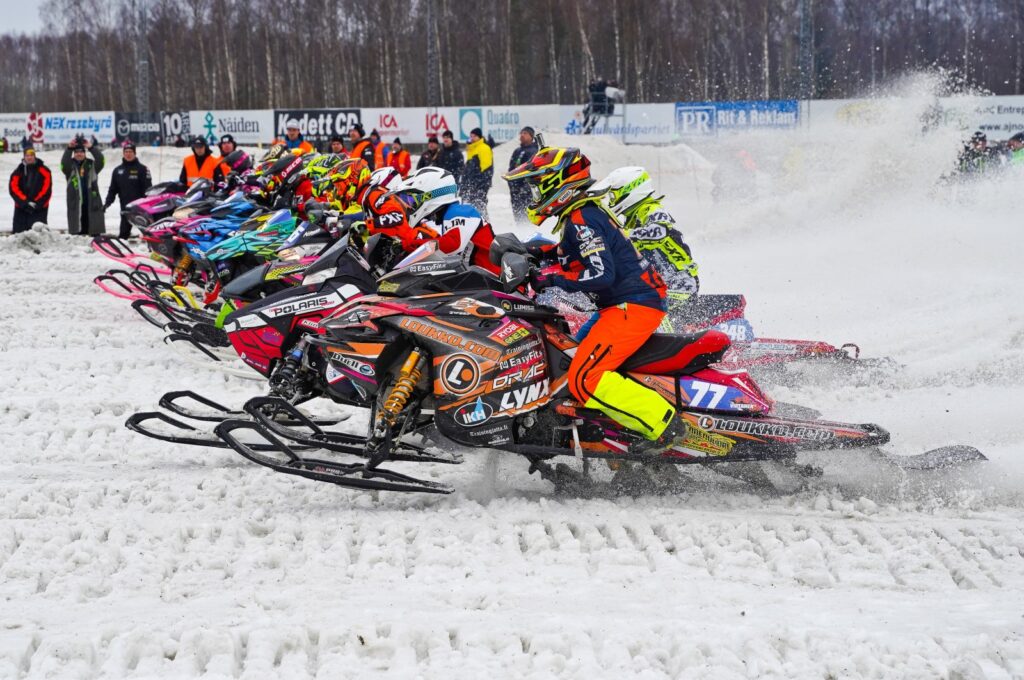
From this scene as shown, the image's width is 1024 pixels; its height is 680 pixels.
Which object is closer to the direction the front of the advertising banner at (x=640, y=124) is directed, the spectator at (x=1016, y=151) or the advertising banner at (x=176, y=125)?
the spectator

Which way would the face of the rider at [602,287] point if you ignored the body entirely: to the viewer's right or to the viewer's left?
to the viewer's left

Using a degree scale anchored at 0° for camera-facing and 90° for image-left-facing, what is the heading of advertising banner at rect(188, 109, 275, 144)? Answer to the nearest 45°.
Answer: approximately 0°

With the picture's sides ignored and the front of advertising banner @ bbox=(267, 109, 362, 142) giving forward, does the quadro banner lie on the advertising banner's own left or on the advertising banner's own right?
on the advertising banner's own left

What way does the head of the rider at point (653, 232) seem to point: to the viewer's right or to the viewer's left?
to the viewer's left

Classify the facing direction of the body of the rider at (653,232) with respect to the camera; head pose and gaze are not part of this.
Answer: to the viewer's left

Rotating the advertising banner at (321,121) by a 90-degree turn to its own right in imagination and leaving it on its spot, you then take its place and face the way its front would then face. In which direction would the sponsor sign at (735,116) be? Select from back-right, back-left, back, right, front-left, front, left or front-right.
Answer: back-left

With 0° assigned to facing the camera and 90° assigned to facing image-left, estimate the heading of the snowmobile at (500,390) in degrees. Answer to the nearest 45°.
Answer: approximately 90°

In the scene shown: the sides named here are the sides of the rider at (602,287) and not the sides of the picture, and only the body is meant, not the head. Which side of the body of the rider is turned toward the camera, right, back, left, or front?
left

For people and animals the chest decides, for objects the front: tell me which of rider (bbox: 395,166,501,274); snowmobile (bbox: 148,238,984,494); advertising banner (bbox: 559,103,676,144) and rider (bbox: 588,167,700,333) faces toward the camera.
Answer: the advertising banner

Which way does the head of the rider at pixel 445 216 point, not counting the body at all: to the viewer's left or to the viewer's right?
to the viewer's left

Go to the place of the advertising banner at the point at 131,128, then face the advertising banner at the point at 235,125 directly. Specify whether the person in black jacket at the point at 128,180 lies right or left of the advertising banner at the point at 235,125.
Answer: right
